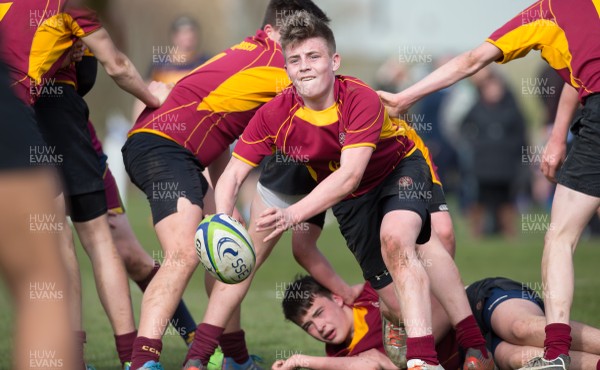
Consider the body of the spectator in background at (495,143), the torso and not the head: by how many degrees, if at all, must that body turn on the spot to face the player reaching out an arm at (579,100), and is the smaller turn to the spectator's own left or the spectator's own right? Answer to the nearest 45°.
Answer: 0° — they already face them

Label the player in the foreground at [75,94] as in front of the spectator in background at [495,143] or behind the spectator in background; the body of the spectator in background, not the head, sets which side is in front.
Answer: in front

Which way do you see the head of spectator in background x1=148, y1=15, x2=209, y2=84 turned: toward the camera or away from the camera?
toward the camera

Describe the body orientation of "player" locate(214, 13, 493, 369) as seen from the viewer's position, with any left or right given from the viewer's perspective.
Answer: facing the viewer and to the left of the viewer

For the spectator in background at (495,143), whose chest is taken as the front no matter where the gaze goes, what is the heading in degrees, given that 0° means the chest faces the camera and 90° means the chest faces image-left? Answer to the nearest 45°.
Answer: approximately 0°

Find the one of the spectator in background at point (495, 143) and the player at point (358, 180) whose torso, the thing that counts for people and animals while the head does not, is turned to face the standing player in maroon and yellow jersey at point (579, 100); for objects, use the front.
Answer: the spectator in background

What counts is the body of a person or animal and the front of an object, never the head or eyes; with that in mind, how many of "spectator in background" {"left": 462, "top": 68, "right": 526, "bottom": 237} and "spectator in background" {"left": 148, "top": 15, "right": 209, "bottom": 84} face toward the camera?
2

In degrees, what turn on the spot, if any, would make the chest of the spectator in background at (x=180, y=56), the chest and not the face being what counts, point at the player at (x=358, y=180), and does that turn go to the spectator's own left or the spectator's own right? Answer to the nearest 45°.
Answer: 0° — they already face them

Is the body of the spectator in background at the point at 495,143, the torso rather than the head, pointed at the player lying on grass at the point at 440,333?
yes

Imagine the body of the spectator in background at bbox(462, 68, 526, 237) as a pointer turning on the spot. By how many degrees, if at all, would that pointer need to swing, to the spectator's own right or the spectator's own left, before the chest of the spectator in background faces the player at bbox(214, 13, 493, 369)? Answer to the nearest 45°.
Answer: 0° — they already face them

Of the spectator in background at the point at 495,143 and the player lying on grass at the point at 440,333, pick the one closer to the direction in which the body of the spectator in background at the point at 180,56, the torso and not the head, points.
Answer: the player lying on grass
